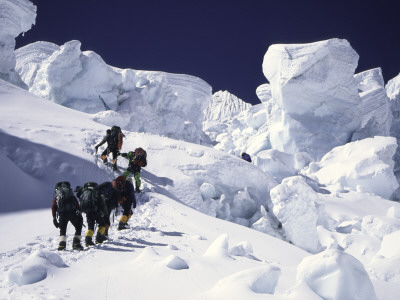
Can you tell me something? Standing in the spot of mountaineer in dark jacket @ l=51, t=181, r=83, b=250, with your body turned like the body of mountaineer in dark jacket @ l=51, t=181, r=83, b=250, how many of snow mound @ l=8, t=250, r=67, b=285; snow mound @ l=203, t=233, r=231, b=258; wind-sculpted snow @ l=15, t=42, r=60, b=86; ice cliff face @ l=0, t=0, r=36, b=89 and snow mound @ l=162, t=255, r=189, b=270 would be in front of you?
2

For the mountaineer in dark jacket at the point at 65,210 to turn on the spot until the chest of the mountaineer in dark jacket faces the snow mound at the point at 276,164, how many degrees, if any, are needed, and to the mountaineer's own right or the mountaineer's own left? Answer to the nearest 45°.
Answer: approximately 45° to the mountaineer's own right

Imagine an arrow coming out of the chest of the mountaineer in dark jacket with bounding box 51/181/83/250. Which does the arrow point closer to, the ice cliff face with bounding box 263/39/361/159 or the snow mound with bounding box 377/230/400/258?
the ice cliff face

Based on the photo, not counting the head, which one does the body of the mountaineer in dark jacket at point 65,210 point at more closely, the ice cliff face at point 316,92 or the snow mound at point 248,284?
the ice cliff face

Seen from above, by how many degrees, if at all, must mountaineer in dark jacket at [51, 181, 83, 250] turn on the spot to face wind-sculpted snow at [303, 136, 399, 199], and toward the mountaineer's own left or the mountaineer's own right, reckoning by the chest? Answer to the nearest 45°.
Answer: approximately 45° to the mountaineer's own right

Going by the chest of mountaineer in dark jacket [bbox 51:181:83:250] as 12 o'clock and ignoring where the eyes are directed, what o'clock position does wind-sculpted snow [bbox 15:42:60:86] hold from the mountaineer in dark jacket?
The wind-sculpted snow is roughly at 12 o'clock from the mountaineer in dark jacket.

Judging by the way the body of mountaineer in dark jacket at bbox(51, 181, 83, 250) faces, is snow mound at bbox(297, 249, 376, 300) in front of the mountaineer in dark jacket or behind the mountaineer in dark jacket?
behind

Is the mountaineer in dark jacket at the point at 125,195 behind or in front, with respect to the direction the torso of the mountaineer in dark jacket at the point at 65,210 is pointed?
in front

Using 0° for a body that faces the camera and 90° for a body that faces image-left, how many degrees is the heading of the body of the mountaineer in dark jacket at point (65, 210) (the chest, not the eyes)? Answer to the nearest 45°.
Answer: approximately 180°

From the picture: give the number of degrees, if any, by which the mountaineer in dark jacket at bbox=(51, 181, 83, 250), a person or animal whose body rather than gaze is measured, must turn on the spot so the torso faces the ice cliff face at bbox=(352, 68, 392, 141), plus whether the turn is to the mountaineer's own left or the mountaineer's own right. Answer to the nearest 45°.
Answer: approximately 45° to the mountaineer's own right
